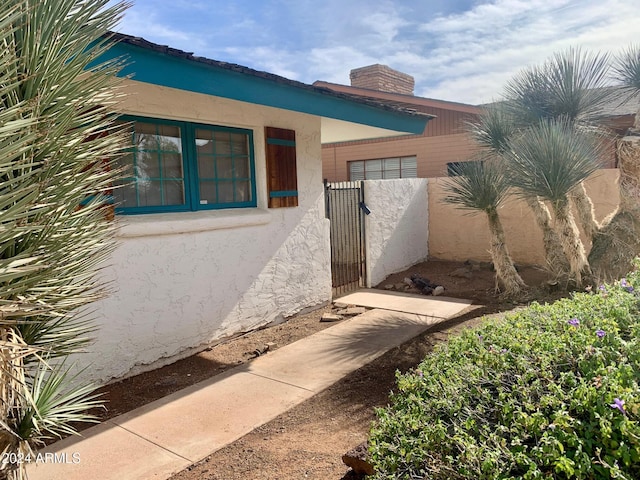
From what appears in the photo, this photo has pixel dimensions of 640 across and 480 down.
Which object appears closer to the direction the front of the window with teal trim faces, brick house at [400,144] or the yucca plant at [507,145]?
the yucca plant

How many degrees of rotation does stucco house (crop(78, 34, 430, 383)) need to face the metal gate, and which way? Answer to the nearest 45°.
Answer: approximately 90° to its left

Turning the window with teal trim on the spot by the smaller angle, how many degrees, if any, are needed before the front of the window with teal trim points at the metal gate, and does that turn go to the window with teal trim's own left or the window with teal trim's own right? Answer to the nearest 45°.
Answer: approximately 90° to the window with teal trim's own left

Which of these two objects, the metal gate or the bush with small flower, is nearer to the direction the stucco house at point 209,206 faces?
the bush with small flower
